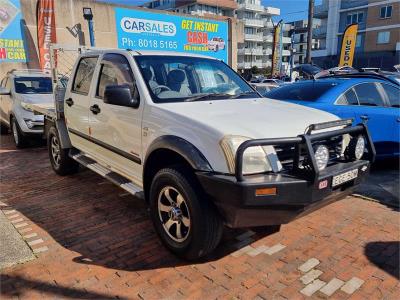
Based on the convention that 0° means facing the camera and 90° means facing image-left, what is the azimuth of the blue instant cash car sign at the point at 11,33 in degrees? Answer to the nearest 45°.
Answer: approximately 0°

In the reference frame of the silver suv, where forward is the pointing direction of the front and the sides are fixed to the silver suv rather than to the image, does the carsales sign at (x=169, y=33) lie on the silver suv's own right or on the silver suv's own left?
on the silver suv's own left

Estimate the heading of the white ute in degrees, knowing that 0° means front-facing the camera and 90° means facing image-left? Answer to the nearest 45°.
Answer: approximately 315°

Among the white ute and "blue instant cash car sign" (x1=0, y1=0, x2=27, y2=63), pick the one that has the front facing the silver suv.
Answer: the blue instant cash car sign

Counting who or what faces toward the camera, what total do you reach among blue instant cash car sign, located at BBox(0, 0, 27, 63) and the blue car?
1

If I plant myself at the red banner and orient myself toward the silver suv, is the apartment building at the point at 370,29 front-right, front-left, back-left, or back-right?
back-left

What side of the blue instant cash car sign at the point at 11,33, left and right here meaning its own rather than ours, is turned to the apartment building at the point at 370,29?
left

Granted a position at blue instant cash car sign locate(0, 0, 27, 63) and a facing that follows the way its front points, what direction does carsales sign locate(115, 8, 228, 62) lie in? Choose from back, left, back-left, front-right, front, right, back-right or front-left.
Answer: left
